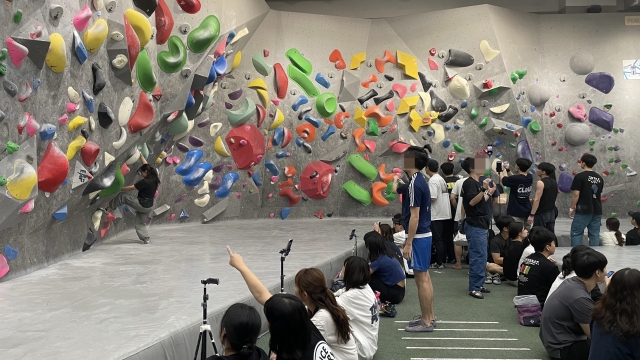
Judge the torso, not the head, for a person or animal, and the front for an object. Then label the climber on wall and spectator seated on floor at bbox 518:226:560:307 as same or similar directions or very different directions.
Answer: very different directions

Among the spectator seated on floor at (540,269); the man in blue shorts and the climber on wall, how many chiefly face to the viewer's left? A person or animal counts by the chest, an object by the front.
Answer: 2

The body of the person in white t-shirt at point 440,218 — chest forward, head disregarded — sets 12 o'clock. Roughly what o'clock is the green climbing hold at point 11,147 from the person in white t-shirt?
The green climbing hold is roughly at 9 o'clock from the person in white t-shirt.

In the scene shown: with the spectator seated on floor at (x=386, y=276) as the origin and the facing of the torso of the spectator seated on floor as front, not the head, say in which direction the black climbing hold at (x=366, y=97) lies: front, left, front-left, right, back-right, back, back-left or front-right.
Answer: front-right

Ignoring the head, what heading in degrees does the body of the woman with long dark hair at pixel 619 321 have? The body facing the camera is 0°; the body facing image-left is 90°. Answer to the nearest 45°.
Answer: approximately 180°

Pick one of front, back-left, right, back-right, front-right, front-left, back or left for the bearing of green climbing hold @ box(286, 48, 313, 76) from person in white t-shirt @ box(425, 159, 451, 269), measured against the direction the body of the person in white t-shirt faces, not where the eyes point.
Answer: front

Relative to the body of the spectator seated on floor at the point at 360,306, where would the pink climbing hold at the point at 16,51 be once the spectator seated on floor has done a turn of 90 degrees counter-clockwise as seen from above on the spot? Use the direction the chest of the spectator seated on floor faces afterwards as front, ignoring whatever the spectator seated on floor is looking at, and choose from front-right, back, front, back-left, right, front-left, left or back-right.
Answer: front-right

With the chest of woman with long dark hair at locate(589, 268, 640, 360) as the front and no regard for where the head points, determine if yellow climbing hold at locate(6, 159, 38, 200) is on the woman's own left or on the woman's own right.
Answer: on the woman's own left

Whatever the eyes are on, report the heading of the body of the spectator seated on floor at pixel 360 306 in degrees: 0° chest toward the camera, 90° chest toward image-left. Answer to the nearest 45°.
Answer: approximately 135°

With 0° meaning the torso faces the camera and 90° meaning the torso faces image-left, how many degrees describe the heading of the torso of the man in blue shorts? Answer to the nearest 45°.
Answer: approximately 90°

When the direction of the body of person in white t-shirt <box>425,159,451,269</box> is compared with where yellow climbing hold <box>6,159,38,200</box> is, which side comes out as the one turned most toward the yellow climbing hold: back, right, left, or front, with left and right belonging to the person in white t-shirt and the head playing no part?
left

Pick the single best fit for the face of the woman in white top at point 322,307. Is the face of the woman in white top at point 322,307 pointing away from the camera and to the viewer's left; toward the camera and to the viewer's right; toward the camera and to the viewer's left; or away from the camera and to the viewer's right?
away from the camera and to the viewer's left

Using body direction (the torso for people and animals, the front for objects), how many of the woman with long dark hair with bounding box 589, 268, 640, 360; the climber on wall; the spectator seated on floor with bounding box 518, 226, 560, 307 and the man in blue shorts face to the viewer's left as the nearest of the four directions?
2

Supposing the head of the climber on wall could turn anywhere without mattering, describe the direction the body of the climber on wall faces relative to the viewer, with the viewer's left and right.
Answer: facing to the left of the viewer
